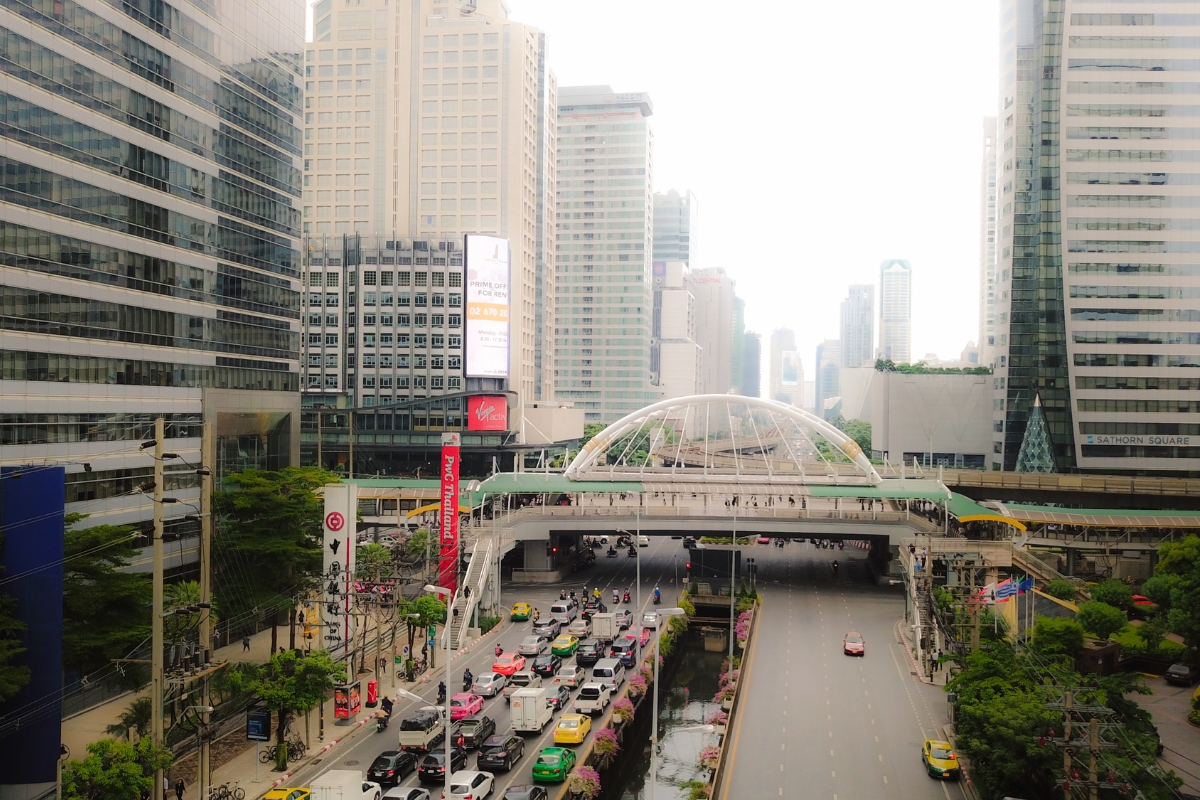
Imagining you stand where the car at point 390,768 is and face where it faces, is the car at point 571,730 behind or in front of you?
in front

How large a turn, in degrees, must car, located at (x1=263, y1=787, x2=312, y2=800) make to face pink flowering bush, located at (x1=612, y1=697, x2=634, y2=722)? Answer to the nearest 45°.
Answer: approximately 45° to its right

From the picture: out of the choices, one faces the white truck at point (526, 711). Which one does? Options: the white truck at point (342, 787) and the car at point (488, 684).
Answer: the white truck at point (342, 787)

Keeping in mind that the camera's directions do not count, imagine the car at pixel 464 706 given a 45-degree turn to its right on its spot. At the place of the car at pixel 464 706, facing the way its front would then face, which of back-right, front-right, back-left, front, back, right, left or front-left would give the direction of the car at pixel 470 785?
right

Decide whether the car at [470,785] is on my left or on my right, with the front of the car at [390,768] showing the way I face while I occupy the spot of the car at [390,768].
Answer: on my right

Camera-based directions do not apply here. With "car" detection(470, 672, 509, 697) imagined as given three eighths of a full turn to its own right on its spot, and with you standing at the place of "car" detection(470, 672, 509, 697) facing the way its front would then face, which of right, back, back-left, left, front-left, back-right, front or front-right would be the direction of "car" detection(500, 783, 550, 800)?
front

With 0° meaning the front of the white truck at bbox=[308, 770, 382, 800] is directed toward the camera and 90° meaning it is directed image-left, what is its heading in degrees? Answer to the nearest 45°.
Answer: approximately 225°

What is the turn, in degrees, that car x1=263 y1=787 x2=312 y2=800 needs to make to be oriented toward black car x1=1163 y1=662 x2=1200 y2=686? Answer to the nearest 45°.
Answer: approximately 45° to its right

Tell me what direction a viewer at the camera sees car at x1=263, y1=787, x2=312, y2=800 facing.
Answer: facing away from the viewer and to the right of the viewer

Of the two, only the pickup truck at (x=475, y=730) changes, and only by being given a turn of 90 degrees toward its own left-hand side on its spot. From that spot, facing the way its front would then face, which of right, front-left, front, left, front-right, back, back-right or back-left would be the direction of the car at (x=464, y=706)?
front-right

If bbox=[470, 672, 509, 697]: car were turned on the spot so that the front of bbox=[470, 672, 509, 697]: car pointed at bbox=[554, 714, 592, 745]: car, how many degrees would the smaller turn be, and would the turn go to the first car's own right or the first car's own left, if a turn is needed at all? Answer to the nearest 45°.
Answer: approximately 90° to the first car's own right

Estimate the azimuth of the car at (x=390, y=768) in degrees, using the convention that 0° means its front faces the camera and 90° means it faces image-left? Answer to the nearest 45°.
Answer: approximately 225°

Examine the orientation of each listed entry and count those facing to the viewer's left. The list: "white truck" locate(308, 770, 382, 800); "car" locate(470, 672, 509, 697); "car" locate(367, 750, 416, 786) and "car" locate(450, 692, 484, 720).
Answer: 0

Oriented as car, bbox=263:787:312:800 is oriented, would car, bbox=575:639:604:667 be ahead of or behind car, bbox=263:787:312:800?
ahead

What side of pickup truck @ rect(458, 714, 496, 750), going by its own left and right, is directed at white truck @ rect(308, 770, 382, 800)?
back

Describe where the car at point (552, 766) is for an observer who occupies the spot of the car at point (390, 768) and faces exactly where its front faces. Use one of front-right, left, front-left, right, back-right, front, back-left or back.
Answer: front-right

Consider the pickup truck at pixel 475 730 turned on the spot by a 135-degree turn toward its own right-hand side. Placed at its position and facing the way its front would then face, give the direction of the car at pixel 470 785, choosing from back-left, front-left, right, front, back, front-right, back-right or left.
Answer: front

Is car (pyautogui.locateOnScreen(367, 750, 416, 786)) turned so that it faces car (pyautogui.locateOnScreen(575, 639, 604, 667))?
yes

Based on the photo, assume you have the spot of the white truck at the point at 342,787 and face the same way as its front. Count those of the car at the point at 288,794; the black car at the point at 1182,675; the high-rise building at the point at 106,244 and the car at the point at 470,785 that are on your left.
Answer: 2

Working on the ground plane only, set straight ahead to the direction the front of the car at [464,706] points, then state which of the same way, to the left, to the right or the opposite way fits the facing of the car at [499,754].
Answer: the same way

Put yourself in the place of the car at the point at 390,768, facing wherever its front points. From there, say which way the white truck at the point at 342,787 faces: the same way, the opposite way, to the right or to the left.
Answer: the same way
